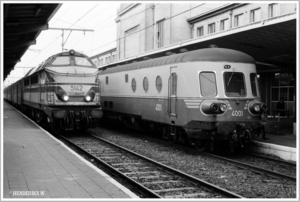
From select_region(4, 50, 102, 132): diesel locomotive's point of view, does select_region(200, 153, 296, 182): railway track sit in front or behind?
in front

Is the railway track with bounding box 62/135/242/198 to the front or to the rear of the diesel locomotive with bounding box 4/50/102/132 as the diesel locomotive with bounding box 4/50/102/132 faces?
to the front

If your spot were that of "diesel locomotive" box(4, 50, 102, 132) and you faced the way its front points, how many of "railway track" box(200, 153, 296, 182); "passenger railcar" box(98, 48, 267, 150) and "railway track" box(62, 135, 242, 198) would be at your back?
0

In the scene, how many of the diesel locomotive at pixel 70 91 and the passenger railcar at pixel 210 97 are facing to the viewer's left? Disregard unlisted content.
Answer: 0

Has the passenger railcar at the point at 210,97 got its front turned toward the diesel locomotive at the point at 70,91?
no

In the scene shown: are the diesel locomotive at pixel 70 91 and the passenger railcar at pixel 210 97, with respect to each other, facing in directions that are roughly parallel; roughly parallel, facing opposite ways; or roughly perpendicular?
roughly parallel

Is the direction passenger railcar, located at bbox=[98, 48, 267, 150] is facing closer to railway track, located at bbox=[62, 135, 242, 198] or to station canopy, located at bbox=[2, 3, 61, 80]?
the railway track

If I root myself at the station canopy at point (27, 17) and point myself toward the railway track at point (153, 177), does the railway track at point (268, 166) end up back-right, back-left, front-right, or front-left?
front-left

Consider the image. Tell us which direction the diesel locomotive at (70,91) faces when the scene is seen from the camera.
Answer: facing the viewer and to the right of the viewer
